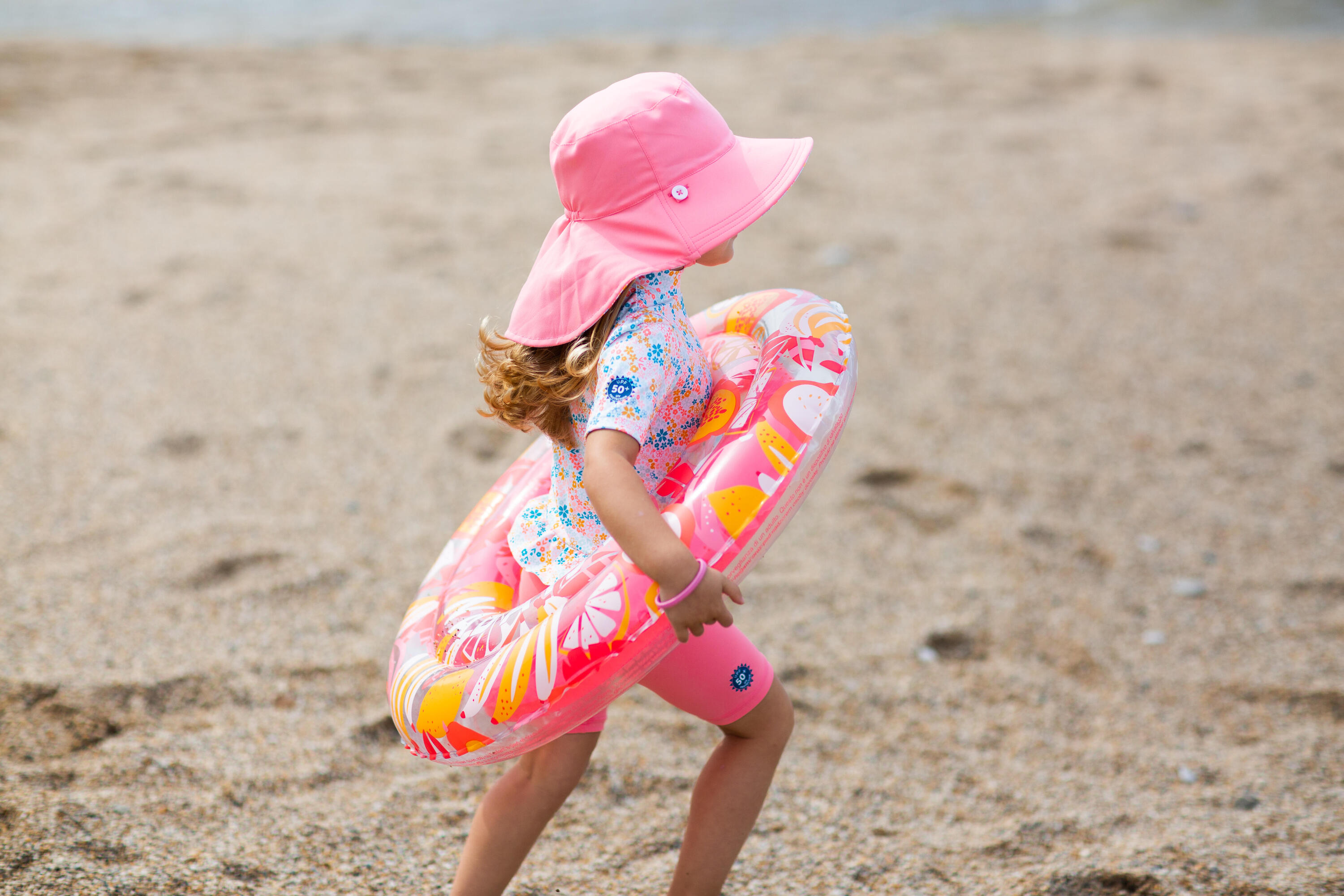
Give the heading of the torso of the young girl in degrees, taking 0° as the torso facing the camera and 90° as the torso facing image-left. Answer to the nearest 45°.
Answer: approximately 270°

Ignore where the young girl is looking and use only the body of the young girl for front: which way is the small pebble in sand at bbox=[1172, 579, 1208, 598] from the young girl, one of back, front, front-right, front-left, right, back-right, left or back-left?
front-left
